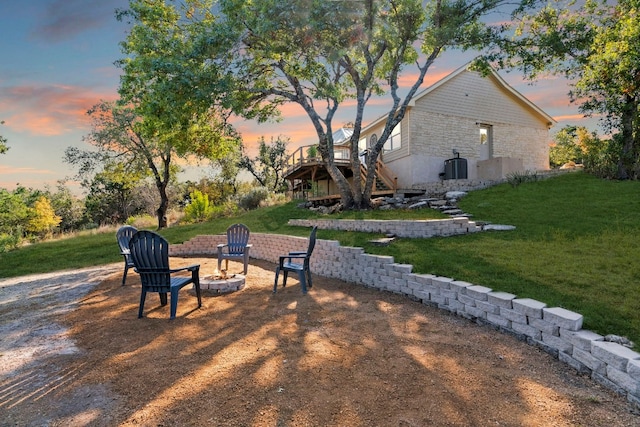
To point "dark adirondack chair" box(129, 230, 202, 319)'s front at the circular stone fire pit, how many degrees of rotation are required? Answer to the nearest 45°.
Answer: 0° — it already faces it

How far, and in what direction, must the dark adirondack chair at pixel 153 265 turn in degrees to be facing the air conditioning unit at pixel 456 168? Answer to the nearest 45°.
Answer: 0° — it already faces it

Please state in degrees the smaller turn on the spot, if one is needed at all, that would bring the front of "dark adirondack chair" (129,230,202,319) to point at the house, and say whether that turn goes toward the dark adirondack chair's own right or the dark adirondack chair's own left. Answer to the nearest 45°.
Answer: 0° — it already faces it

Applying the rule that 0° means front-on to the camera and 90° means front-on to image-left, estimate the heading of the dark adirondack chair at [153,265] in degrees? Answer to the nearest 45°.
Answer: approximately 225°

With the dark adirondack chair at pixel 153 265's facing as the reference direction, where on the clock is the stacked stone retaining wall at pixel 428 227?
The stacked stone retaining wall is roughly at 1 o'clock from the dark adirondack chair.

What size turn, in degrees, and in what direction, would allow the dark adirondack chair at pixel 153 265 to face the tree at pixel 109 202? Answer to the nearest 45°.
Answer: approximately 45° to its left

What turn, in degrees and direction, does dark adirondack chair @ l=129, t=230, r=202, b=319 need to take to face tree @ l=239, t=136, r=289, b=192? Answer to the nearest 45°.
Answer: approximately 45° to its left

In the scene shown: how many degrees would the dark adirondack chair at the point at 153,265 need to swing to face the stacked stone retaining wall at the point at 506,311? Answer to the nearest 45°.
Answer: approximately 90° to its right
